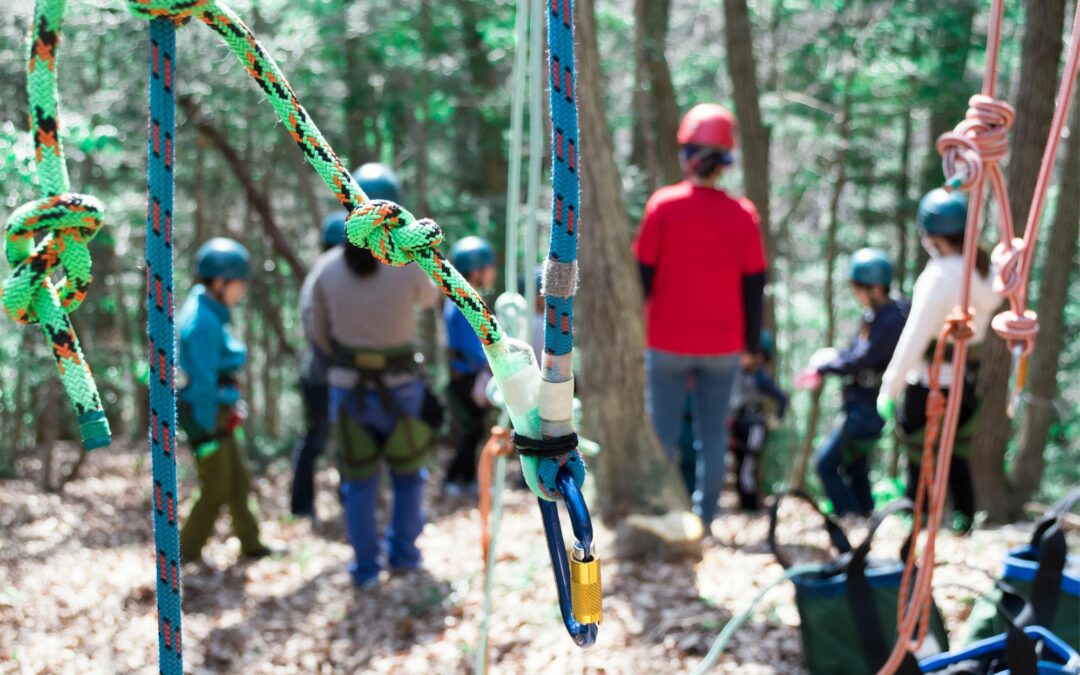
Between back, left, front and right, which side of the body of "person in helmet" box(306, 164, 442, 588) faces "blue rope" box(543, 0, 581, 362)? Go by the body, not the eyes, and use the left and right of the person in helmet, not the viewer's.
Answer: back

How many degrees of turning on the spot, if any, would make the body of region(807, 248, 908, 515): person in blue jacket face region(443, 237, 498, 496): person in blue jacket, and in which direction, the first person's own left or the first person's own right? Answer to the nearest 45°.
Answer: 0° — they already face them

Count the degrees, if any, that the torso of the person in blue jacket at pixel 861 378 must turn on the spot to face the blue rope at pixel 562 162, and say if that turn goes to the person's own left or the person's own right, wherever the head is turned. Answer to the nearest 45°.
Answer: approximately 90° to the person's own left

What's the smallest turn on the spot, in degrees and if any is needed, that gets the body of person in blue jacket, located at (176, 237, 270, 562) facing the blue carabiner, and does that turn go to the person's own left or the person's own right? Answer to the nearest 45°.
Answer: approximately 90° to the person's own right

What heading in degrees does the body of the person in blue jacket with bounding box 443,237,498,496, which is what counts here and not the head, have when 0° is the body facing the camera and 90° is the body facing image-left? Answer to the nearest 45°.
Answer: approximately 315°

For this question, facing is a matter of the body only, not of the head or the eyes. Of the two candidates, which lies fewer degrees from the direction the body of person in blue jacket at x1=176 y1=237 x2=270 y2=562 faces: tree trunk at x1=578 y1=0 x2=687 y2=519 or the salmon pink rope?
the tree trunk

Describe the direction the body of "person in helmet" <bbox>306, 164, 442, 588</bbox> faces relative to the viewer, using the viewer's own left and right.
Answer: facing away from the viewer

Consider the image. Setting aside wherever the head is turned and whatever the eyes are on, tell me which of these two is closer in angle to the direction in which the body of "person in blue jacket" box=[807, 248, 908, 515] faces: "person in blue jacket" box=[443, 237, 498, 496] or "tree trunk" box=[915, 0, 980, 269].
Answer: the person in blue jacket

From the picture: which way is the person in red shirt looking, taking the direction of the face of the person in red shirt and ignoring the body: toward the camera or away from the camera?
away from the camera

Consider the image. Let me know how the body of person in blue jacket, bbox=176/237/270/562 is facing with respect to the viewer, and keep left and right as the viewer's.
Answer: facing to the right of the viewer

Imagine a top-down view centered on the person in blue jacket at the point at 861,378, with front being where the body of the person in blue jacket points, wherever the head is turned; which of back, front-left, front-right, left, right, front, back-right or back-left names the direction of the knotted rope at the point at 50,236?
left

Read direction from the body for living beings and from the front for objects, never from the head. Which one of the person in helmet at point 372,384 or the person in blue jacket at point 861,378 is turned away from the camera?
the person in helmet

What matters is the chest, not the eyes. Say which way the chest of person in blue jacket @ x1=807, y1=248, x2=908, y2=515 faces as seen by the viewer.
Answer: to the viewer's left

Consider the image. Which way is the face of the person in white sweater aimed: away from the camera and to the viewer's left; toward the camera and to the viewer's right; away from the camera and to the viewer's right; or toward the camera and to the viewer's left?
away from the camera and to the viewer's left
